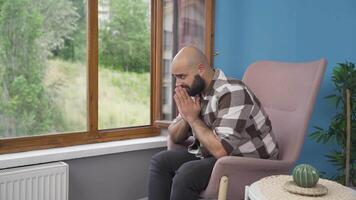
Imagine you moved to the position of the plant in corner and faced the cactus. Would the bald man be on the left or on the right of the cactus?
right

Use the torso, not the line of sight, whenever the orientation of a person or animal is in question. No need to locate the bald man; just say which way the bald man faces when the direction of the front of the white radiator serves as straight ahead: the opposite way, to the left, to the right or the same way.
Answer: to the right

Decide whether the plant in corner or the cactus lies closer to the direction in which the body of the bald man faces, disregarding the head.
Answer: the cactus

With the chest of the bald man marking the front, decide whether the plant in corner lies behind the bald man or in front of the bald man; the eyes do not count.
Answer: behind

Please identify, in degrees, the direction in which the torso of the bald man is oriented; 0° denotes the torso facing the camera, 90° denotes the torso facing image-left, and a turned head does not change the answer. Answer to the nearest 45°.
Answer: approximately 45°

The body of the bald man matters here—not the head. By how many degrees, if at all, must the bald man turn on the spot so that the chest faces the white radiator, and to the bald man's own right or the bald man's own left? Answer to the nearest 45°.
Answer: approximately 45° to the bald man's own right

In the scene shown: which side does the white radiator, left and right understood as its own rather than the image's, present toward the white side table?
front

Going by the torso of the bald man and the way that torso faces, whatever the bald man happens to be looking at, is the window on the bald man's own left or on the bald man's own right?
on the bald man's own right

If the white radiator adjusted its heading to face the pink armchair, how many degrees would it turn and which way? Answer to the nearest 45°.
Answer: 0° — it already faces it

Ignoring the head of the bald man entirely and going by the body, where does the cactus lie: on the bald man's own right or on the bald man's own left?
on the bald man's own left

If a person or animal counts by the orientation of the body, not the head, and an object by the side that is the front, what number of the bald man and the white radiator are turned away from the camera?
0

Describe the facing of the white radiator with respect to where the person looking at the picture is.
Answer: facing the viewer and to the right of the viewer
